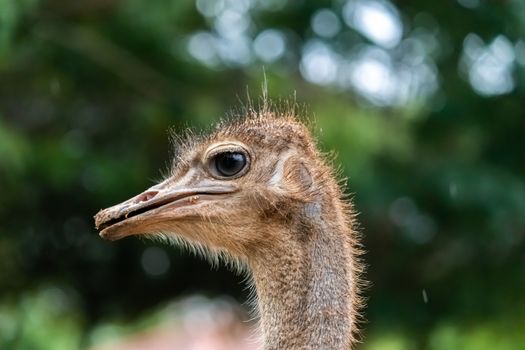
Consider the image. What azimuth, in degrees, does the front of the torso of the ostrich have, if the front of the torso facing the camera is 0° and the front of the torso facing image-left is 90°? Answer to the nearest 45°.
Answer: approximately 90°
